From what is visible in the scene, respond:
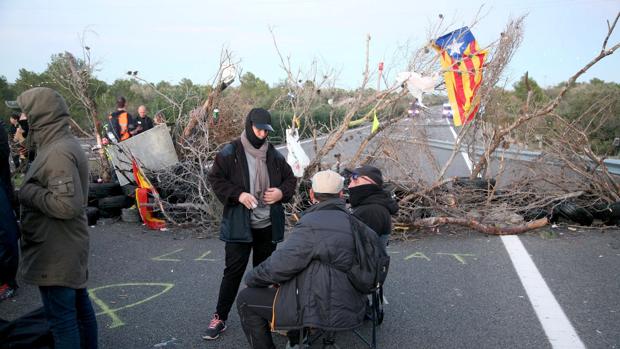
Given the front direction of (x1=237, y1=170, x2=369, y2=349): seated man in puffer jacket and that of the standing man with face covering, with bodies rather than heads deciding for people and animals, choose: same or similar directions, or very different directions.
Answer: very different directions

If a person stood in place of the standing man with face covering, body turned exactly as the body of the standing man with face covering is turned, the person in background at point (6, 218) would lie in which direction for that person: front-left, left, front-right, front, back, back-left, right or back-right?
back-right

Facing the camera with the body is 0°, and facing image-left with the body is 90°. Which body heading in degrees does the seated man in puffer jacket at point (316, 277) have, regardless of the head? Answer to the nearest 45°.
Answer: approximately 135°

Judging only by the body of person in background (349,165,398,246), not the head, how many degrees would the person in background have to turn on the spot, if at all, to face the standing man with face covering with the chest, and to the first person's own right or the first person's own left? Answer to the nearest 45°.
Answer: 0° — they already face them
